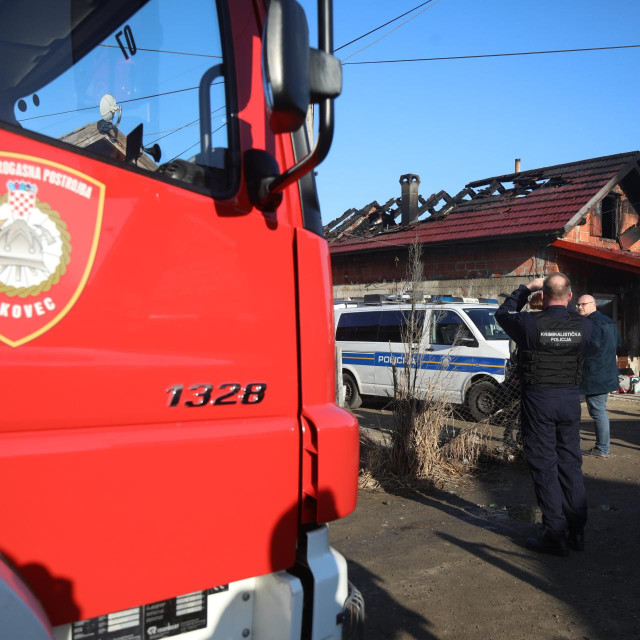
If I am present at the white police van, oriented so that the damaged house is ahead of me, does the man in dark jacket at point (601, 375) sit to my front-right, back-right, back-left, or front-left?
back-right

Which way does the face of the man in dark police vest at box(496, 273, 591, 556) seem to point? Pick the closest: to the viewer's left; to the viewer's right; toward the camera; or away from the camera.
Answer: away from the camera

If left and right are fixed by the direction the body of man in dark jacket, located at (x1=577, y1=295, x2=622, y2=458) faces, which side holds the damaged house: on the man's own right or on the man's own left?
on the man's own right
